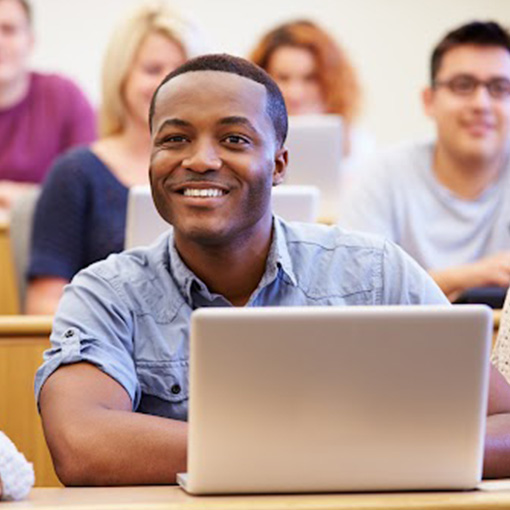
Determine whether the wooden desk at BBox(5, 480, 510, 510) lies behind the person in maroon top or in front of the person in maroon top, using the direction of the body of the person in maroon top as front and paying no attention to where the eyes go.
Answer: in front

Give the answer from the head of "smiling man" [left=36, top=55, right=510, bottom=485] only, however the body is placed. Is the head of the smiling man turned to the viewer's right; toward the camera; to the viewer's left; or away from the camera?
toward the camera

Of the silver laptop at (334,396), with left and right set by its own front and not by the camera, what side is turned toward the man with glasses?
front

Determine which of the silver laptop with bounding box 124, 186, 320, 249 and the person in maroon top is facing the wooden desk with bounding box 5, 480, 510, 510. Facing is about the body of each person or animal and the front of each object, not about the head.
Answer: the person in maroon top

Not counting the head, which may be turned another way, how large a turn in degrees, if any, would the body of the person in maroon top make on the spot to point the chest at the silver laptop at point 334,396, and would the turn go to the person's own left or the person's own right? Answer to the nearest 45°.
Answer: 0° — they already face it

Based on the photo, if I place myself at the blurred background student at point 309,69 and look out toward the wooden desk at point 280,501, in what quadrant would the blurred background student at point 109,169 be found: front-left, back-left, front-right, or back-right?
front-right

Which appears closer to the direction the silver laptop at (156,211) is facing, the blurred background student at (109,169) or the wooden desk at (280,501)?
the blurred background student

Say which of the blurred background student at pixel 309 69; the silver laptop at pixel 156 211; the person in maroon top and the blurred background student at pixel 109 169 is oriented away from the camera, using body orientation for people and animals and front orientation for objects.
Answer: the silver laptop

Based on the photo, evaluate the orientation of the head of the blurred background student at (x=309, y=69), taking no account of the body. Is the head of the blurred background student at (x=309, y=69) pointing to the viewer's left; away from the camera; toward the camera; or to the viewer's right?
toward the camera

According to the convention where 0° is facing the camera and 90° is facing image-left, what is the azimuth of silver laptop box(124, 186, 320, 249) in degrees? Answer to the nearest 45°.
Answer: approximately 180°

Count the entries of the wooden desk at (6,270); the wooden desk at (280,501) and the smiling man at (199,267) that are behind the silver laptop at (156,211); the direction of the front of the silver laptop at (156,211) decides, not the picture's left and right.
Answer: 2

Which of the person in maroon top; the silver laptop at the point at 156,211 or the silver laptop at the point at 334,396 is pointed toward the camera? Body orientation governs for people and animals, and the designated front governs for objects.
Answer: the person in maroon top

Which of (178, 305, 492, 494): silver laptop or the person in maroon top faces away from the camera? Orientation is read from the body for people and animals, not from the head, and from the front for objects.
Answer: the silver laptop

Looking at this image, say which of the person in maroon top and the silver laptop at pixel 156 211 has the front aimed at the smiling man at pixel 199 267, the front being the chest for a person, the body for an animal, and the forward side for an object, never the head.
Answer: the person in maroon top

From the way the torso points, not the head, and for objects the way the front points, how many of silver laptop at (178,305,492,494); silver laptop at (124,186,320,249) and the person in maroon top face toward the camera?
1

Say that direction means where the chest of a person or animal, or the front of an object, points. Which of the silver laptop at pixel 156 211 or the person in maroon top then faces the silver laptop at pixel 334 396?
the person in maroon top

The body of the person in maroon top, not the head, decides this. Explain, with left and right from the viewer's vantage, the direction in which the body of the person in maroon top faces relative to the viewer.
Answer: facing the viewer

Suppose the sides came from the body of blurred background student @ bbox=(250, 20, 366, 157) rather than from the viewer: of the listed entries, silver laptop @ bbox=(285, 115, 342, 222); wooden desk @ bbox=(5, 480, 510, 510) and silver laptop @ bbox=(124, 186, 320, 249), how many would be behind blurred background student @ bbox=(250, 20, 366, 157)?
0

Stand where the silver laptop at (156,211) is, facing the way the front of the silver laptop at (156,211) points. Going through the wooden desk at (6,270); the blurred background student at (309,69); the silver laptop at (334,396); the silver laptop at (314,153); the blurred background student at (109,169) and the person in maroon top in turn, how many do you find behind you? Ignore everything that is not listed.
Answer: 1

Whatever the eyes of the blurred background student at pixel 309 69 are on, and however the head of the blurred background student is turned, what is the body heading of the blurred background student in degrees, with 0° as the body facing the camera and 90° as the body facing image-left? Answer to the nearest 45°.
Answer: approximately 45°
